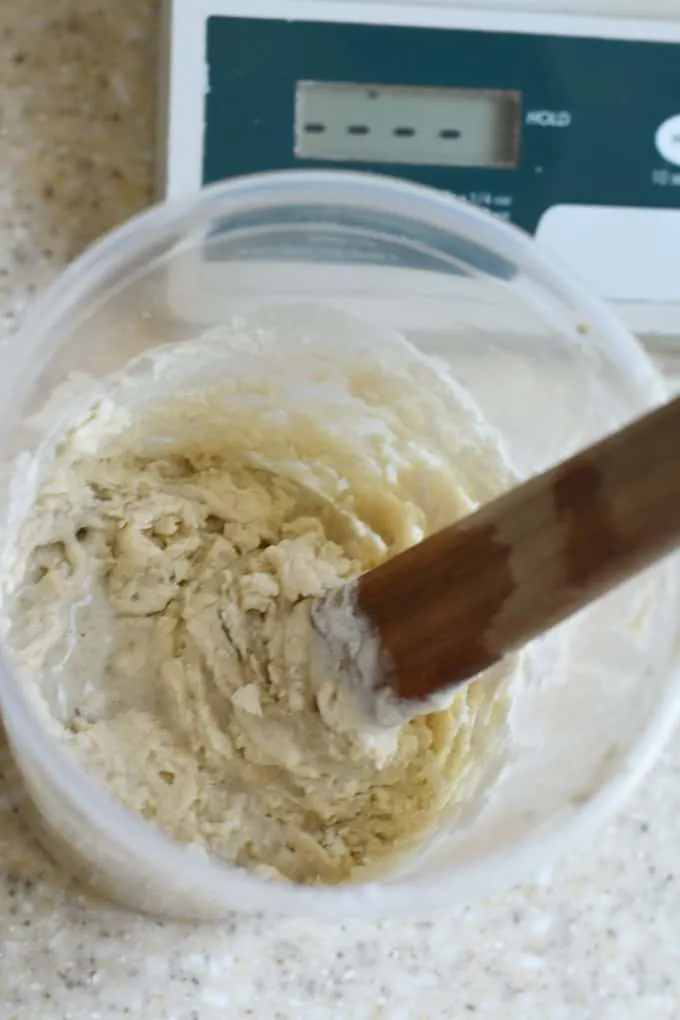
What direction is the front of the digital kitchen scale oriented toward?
toward the camera
